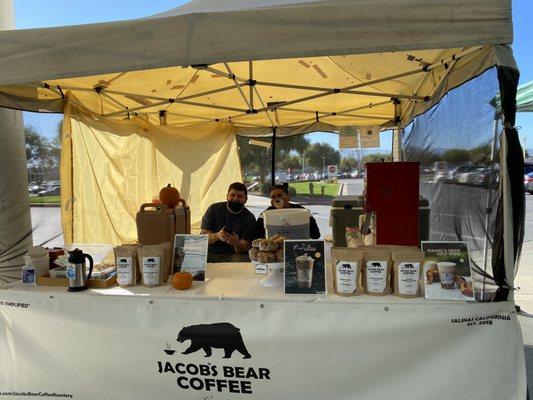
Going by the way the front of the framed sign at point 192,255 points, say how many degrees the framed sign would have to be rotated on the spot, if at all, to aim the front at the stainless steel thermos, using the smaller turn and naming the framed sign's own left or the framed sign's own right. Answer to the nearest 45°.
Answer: approximately 90° to the framed sign's own right

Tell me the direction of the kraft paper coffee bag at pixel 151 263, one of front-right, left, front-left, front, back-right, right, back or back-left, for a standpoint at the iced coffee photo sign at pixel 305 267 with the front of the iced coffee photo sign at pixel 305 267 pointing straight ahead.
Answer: right

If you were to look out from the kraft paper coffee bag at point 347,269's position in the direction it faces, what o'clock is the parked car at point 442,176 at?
The parked car is roughly at 7 o'clock from the kraft paper coffee bag.

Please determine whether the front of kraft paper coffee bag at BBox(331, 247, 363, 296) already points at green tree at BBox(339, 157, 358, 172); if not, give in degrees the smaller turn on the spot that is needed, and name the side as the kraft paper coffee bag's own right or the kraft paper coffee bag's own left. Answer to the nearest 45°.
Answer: approximately 180°

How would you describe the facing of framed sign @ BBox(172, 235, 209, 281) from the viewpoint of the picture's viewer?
facing the viewer

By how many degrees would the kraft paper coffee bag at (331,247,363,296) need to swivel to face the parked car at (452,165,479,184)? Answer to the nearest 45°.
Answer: approximately 135° to its left

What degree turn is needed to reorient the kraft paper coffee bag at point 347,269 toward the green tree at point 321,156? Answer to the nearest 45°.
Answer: approximately 180°

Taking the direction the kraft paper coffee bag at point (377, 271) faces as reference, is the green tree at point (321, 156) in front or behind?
behind

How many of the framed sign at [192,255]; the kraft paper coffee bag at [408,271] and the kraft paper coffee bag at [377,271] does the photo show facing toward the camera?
3

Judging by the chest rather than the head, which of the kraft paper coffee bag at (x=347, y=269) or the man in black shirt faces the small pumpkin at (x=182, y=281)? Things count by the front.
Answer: the man in black shirt

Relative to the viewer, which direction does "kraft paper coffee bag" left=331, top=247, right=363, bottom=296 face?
toward the camera

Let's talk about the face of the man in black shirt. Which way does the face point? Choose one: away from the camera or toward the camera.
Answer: toward the camera

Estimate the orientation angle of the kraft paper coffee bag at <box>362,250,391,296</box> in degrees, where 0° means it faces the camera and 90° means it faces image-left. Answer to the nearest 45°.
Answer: approximately 0°
